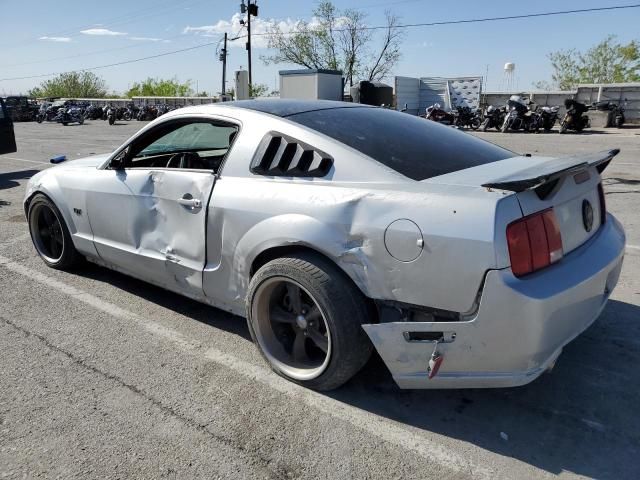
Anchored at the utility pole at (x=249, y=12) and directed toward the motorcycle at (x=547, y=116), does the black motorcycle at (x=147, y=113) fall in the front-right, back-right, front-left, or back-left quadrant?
front-right

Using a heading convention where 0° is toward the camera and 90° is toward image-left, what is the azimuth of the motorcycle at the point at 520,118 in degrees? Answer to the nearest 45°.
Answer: approximately 45°

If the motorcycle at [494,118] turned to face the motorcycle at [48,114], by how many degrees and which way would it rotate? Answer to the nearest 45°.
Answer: approximately 45° to its right

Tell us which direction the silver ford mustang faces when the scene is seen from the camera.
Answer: facing away from the viewer and to the left of the viewer

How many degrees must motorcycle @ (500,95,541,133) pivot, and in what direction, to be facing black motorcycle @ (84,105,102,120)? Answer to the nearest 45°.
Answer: approximately 45° to its right

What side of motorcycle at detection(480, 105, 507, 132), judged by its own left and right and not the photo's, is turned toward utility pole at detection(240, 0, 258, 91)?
right

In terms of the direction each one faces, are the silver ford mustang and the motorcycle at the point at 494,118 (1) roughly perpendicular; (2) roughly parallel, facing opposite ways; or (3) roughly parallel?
roughly perpendicular

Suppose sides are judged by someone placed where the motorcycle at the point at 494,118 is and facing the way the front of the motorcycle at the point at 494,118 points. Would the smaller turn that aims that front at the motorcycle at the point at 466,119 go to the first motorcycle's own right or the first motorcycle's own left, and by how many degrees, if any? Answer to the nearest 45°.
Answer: approximately 90° to the first motorcycle's own right

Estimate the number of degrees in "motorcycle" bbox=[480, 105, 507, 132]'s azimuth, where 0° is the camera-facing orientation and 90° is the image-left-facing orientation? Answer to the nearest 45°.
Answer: approximately 45°

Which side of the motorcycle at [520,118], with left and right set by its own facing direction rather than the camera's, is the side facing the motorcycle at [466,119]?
right
